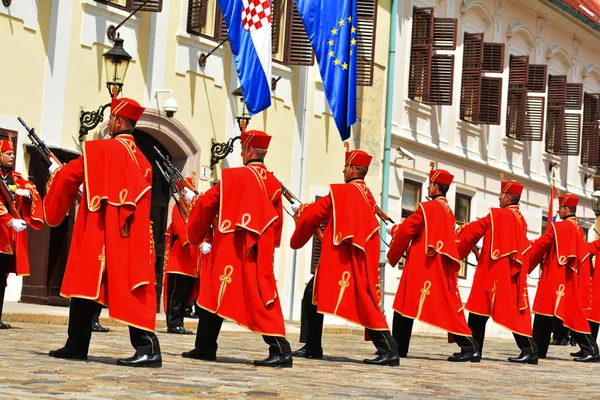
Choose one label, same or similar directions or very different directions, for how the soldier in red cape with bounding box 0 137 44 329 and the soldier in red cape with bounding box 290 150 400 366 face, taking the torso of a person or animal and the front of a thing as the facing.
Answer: very different directions

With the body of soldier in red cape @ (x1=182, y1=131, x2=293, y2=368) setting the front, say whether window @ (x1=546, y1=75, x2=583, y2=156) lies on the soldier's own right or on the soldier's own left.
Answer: on the soldier's own right

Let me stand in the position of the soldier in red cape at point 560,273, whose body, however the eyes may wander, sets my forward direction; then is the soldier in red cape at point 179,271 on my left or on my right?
on my left

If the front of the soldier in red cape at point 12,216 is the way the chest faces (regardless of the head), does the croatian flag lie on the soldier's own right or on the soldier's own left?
on the soldier's own left

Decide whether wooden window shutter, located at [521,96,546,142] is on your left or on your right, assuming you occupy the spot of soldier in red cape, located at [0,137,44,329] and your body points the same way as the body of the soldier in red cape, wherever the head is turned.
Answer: on your left

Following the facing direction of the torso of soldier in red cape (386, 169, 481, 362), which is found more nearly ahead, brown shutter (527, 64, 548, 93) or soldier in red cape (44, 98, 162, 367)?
the brown shutter
